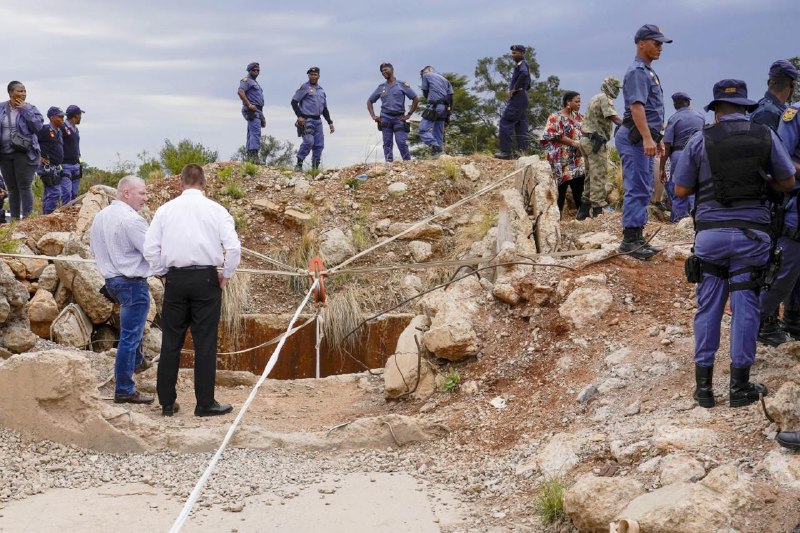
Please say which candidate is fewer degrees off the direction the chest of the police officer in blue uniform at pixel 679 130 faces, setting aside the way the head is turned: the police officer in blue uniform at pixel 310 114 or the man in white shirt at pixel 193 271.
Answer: the police officer in blue uniform

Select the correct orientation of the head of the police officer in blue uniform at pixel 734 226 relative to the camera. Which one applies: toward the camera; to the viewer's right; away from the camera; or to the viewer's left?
away from the camera

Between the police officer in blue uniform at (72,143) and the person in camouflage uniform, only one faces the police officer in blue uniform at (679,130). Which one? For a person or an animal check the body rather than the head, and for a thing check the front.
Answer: the police officer in blue uniform at (72,143)

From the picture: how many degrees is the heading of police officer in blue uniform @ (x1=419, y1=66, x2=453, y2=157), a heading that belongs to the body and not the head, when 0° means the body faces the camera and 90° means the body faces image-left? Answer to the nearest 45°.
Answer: approximately 135°

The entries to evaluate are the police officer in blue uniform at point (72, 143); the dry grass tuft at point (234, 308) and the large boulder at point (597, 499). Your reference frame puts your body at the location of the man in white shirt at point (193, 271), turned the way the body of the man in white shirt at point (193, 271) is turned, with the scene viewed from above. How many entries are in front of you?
2

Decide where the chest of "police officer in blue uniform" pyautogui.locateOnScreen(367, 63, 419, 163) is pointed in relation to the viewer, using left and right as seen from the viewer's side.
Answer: facing the viewer

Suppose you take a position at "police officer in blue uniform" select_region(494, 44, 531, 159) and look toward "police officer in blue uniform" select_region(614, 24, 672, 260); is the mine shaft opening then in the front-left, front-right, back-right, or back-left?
front-right

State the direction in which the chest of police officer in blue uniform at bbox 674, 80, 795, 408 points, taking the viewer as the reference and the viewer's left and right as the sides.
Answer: facing away from the viewer

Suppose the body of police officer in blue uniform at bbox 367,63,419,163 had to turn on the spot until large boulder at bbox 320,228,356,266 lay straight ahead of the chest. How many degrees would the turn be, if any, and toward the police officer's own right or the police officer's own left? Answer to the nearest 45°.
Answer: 0° — they already face it

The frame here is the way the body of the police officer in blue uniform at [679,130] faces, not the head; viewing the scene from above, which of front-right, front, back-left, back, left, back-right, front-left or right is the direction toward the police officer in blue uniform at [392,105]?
front-left

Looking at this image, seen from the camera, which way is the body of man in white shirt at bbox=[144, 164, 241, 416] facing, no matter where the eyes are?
away from the camera

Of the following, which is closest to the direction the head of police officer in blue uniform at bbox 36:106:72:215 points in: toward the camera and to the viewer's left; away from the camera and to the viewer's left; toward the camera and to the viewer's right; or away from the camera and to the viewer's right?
toward the camera and to the viewer's right
